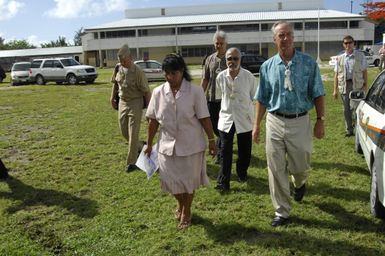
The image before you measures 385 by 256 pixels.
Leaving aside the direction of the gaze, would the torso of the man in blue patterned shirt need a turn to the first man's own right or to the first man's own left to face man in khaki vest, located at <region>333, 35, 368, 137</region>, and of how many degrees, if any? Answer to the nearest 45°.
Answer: approximately 180°

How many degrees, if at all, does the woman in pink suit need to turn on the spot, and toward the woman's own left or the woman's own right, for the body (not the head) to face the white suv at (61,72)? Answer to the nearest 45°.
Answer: approximately 180°

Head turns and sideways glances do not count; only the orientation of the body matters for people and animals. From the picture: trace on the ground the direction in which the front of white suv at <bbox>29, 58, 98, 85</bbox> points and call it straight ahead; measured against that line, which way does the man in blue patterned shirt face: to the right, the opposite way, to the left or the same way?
to the right

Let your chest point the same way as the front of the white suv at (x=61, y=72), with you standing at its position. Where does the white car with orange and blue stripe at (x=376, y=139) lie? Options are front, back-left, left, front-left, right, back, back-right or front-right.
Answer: front-right

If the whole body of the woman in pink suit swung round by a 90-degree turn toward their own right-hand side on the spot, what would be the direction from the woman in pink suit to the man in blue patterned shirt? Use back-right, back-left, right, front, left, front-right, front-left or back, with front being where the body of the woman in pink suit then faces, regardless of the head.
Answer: back

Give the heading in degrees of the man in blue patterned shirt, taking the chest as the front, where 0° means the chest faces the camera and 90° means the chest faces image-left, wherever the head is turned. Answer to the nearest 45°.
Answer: approximately 0°

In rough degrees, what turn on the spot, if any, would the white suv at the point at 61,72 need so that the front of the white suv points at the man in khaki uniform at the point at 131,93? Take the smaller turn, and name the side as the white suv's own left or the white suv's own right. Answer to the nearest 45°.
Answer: approximately 45° to the white suv's own right

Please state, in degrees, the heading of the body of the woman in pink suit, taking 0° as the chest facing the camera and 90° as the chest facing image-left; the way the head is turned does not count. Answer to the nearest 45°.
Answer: approximately 0°

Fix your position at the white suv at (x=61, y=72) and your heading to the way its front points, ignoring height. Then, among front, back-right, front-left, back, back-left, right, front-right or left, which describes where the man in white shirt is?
front-right
